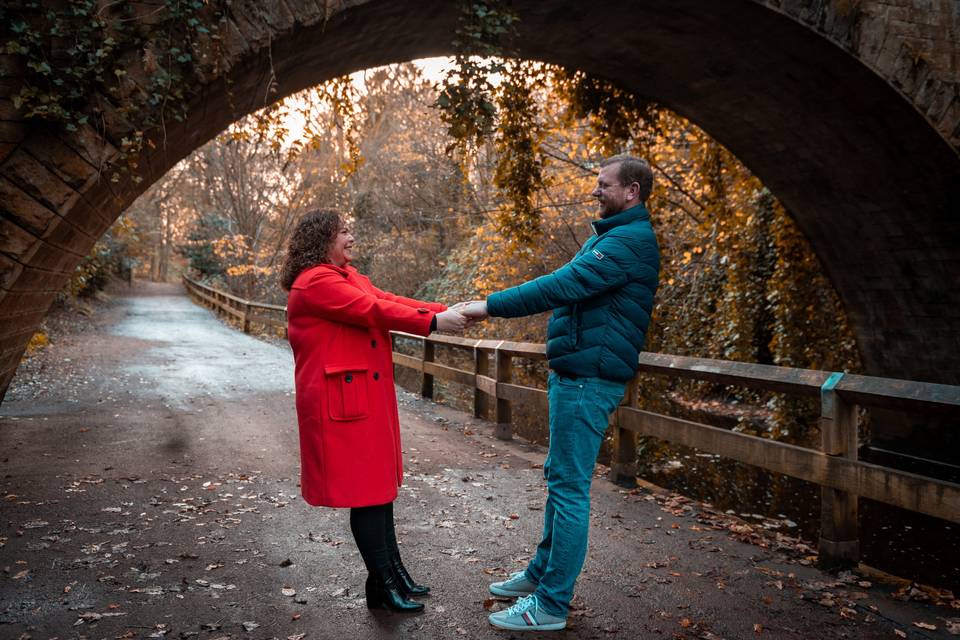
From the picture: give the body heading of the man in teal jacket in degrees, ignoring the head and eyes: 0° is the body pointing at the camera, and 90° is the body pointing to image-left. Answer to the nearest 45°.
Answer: approximately 90°

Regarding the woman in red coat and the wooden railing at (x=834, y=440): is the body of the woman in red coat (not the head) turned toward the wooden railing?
yes

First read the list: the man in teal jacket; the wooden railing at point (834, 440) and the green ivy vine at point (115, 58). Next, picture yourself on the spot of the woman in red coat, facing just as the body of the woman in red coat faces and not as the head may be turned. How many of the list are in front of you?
2

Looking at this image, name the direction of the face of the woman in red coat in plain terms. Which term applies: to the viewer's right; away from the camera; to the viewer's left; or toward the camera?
to the viewer's right

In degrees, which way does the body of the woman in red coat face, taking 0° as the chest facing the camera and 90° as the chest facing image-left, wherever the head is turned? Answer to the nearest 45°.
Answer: approximately 270°

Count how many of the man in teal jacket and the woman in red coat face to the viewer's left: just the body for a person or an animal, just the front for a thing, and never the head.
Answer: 1

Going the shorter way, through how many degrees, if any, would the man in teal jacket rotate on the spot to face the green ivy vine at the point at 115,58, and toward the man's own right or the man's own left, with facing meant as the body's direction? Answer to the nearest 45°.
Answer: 0° — they already face it

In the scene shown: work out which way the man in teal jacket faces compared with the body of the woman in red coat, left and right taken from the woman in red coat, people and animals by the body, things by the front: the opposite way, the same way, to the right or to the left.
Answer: the opposite way

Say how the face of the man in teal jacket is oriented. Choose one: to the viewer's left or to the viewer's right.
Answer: to the viewer's left

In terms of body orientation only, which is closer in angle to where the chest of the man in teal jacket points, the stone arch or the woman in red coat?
the woman in red coat
